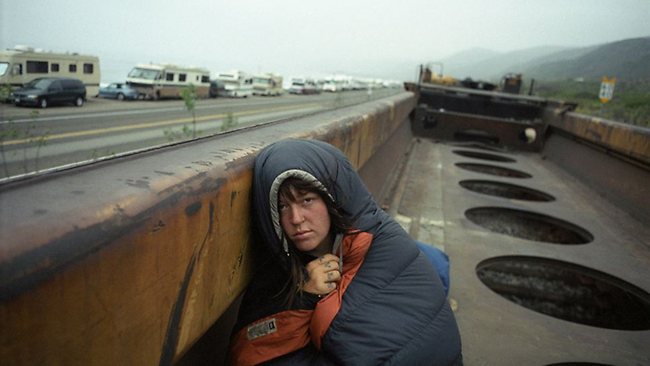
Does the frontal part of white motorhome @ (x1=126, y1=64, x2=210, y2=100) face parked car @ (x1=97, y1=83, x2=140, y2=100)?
yes

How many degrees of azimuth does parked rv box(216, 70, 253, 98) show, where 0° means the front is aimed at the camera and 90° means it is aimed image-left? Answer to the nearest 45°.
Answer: approximately 45°

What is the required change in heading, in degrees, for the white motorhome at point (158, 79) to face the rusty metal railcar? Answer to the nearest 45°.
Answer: approximately 45° to its left

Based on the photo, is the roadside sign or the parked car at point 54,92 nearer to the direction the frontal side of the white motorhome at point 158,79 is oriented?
the parked car

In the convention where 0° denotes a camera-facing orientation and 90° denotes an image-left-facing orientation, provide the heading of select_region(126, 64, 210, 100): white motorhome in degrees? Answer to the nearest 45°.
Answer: approximately 45°
